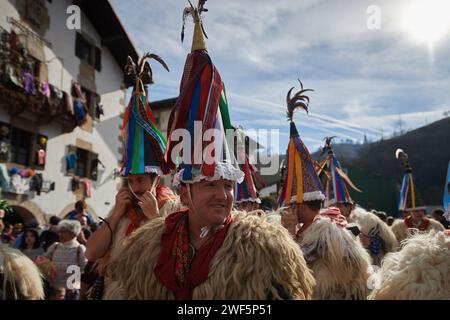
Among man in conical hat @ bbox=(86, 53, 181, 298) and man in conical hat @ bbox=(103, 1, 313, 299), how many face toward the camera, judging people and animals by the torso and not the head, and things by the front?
2

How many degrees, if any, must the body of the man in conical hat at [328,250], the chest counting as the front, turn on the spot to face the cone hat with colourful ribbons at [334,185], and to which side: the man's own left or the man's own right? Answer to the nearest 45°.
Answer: approximately 90° to the man's own right

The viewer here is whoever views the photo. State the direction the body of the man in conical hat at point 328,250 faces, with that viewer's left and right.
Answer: facing to the left of the viewer

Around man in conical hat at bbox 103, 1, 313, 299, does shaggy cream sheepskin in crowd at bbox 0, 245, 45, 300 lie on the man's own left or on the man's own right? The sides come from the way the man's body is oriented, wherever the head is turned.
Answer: on the man's own right
